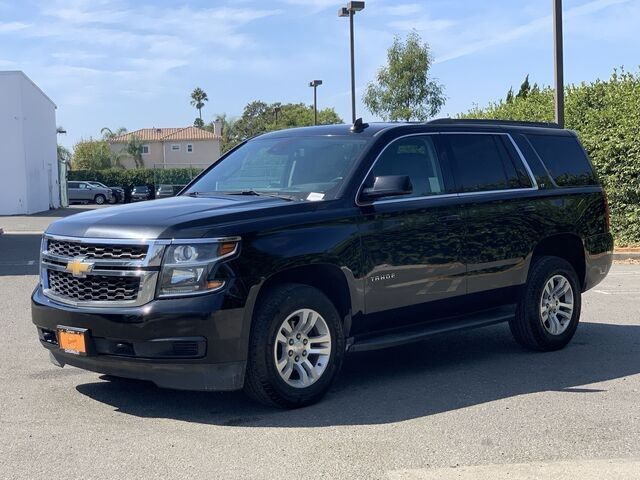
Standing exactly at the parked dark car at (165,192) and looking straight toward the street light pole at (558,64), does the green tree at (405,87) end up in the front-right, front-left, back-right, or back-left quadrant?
front-left

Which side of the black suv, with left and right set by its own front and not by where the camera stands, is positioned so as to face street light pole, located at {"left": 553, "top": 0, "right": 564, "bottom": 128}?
back

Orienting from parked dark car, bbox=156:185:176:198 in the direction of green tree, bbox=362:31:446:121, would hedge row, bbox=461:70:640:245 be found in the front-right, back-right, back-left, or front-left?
front-right

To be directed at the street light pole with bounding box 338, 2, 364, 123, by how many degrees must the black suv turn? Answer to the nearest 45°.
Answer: approximately 135° to its right

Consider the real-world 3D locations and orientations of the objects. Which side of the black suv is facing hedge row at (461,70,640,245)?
back

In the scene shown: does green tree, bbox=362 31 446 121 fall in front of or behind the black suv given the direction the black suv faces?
behind
